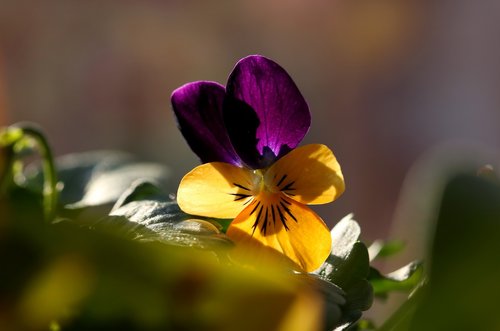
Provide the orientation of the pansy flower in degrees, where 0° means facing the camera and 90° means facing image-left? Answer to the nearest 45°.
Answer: approximately 0°
